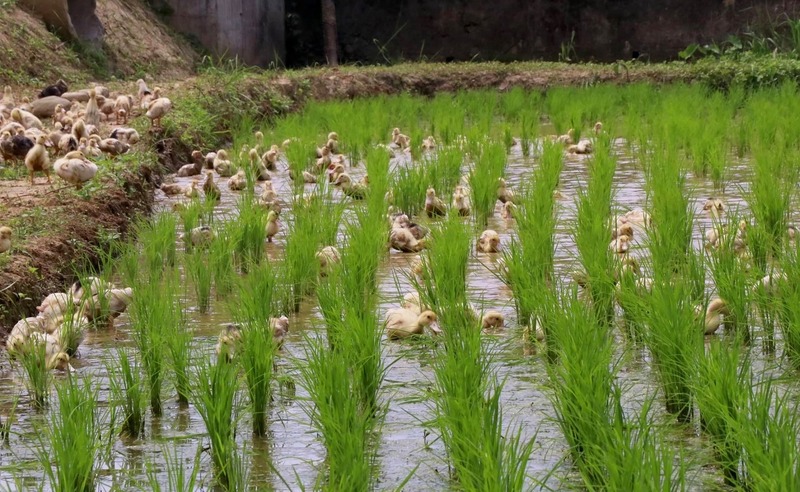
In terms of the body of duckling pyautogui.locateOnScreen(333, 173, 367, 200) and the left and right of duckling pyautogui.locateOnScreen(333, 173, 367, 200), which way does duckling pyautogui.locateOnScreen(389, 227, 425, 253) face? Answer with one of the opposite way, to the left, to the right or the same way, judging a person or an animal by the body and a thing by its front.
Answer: the opposite way

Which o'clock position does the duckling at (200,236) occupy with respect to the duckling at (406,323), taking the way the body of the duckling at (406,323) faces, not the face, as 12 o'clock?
the duckling at (200,236) is roughly at 8 o'clock from the duckling at (406,323).

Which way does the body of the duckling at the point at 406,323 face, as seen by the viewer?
to the viewer's right

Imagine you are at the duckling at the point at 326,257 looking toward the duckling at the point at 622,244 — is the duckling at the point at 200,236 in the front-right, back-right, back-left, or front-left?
back-left

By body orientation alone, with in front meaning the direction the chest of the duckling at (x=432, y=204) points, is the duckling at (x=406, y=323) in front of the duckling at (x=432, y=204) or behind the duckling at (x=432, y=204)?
in front

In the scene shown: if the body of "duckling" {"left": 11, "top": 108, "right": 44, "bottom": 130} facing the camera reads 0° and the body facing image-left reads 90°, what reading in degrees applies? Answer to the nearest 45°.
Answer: approximately 90°
